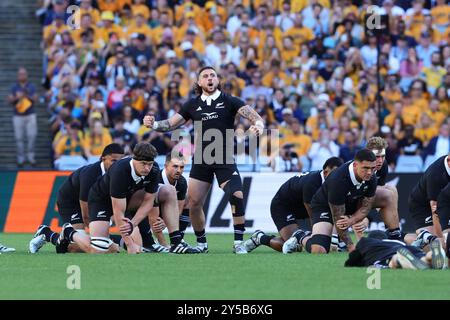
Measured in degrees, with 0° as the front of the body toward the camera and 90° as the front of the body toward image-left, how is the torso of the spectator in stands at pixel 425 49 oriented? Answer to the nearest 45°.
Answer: approximately 0°

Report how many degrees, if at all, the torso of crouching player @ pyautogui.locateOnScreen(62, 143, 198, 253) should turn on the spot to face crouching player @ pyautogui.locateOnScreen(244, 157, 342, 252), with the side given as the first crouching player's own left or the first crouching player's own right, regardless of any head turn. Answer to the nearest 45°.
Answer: approximately 45° to the first crouching player's own left

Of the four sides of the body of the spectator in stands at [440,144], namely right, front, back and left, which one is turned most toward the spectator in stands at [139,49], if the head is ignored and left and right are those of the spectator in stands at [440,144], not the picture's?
right

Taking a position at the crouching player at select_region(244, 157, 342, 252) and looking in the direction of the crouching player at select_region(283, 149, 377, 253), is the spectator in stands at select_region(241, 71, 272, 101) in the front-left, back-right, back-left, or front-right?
back-left

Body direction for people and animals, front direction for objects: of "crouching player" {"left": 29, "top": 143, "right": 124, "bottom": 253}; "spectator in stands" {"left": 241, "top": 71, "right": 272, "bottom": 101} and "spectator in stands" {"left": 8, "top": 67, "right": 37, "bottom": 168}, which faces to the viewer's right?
the crouching player
